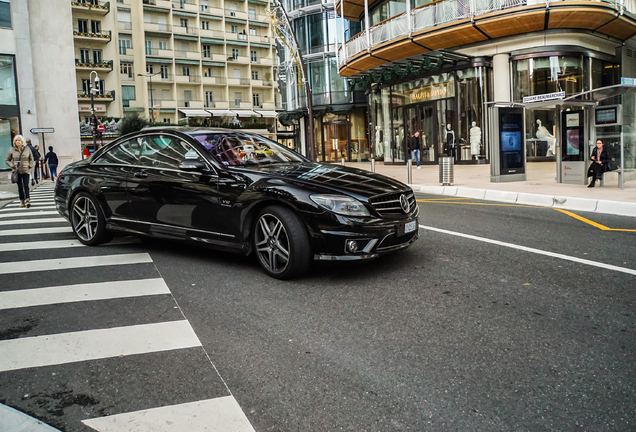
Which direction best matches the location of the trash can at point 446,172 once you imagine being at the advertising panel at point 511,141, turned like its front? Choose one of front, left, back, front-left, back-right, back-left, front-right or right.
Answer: front-right

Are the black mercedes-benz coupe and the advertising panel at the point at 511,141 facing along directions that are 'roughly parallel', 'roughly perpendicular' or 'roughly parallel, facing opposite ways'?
roughly perpendicular

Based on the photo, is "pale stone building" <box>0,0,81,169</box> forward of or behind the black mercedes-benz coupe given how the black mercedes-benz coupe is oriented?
behind

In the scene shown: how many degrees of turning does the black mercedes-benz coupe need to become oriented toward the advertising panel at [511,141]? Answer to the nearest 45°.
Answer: approximately 90° to its left

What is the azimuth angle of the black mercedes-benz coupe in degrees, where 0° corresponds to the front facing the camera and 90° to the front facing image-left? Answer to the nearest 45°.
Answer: approximately 315°

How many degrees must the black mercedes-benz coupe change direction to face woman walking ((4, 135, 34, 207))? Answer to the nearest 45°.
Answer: approximately 180°

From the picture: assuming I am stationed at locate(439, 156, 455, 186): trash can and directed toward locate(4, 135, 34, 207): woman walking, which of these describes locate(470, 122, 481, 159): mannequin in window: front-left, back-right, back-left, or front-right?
back-right

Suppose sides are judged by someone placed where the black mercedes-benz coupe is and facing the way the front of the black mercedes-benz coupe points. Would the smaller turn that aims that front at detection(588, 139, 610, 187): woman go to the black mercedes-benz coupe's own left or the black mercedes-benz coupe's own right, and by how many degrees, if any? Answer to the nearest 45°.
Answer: approximately 90° to the black mercedes-benz coupe's own left

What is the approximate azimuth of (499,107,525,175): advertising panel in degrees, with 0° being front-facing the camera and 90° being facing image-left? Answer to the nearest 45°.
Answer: approximately 0°

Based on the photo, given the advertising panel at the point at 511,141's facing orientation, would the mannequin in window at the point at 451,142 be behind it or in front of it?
behind
